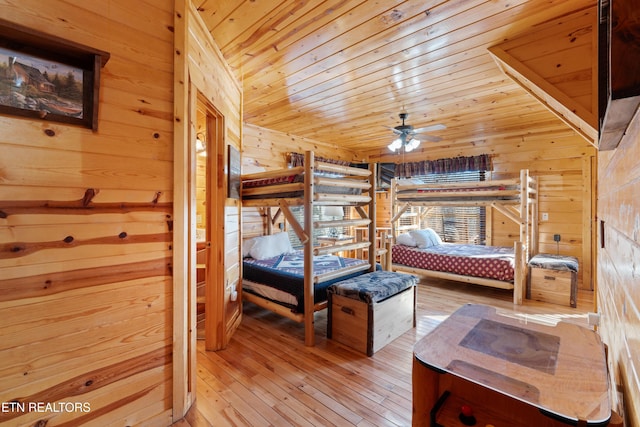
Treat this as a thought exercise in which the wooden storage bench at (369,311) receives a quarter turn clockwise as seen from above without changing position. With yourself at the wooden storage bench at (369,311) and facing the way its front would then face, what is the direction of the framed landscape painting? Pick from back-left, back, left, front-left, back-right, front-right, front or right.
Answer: front

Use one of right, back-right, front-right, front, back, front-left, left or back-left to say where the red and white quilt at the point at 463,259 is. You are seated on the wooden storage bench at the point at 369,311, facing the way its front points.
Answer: left

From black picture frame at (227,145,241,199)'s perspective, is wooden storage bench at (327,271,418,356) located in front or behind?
in front

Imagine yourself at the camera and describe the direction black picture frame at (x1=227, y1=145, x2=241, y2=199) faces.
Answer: facing to the right of the viewer

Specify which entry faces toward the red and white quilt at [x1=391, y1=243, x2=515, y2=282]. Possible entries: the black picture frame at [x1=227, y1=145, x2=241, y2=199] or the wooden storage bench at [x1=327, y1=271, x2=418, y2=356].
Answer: the black picture frame

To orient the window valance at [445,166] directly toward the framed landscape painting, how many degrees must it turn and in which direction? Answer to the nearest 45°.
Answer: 0° — it already faces it

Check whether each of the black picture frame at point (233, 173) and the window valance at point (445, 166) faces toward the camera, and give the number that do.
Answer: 1

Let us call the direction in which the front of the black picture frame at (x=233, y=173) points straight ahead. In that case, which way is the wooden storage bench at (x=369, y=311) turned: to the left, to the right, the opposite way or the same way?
to the right

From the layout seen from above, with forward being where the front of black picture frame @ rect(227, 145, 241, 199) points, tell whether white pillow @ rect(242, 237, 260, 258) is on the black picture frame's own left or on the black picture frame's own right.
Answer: on the black picture frame's own left

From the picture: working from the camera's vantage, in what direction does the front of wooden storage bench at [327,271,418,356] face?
facing the viewer and to the right of the viewer

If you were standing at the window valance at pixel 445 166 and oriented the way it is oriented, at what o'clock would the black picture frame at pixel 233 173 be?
The black picture frame is roughly at 1 o'clock from the window valance.

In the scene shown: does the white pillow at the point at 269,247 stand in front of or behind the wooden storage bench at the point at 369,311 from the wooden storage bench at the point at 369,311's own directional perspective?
behind

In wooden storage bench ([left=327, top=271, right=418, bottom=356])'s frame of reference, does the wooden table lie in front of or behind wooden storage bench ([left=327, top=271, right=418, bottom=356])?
in front
